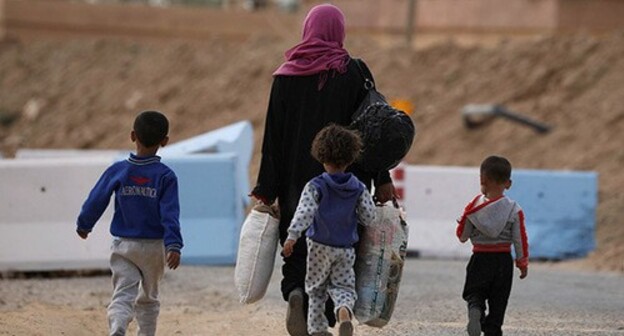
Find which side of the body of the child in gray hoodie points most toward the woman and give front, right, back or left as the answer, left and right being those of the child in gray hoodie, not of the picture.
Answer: left

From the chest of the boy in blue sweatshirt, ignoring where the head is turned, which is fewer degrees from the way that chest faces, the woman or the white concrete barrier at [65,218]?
the white concrete barrier

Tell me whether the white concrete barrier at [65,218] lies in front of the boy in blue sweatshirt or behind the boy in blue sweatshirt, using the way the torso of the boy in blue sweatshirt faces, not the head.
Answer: in front

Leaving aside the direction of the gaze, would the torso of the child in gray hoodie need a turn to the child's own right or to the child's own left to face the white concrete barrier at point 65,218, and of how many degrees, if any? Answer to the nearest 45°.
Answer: approximately 45° to the child's own left

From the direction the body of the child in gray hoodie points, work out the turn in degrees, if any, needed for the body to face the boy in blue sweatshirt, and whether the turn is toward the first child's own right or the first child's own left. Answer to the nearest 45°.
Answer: approximately 90° to the first child's own left

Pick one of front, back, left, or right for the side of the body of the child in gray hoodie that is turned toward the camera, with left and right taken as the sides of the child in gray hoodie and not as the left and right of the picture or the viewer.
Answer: back

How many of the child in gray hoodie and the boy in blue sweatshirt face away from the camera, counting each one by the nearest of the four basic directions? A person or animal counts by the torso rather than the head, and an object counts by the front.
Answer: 2

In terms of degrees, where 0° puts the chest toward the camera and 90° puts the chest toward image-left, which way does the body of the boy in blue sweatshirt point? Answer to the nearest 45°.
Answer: approximately 180°

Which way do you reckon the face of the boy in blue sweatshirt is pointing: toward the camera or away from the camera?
away from the camera

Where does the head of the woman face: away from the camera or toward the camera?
away from the camera
